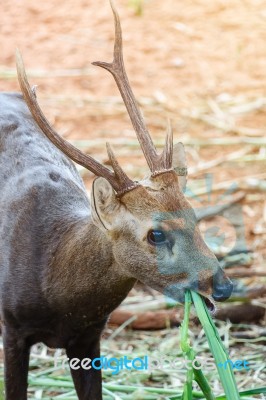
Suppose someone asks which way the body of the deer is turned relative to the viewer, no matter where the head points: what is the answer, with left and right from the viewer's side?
facing the viewer and to the right of the viewer
